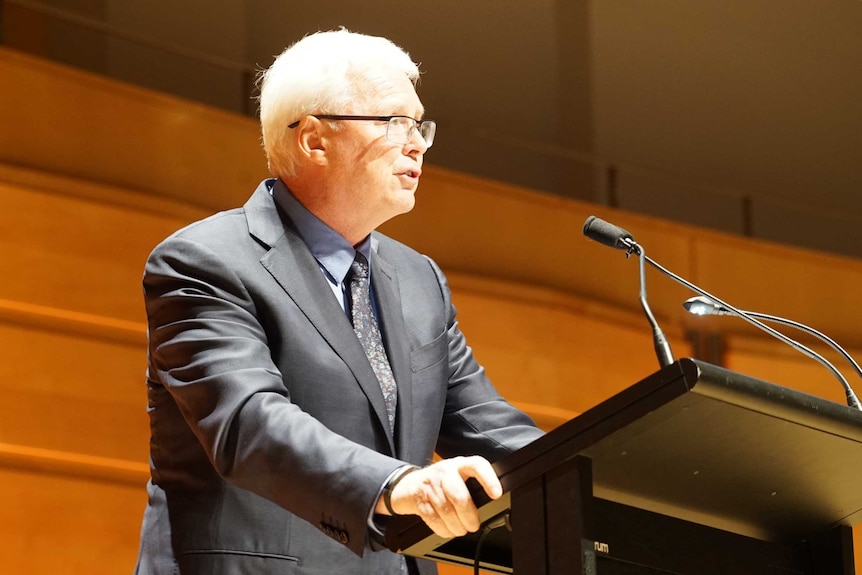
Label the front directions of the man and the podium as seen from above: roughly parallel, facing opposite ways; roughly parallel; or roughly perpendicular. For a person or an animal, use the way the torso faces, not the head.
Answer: roughly parallel

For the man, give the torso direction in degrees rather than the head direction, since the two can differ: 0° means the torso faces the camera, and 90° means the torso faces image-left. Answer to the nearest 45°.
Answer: approximately 315°

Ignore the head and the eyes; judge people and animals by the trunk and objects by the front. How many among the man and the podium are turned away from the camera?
0

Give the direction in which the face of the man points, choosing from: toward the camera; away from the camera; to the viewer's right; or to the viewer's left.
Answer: to the viewer's right

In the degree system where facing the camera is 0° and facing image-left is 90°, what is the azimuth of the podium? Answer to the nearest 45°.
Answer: approximately 315°
